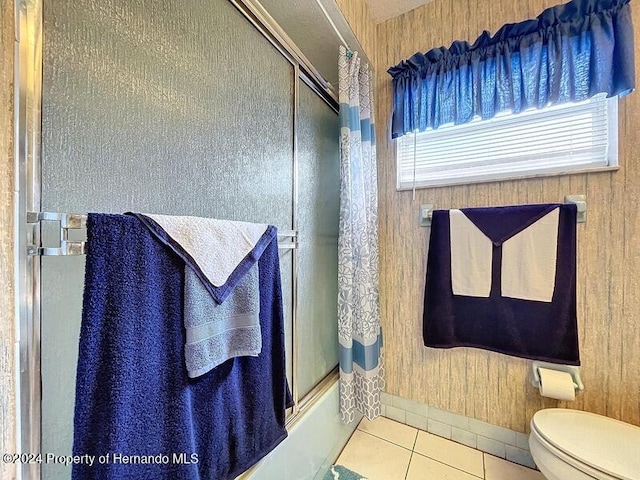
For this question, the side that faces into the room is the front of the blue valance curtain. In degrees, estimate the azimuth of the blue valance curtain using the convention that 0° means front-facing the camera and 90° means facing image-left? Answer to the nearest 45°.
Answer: approximately 45°

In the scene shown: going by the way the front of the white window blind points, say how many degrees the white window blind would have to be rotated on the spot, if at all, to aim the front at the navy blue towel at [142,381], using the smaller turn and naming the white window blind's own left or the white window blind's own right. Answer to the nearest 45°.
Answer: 0° — it already faces it

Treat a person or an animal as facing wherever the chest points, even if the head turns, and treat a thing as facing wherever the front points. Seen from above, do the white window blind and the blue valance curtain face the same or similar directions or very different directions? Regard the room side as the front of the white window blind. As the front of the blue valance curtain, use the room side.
same or similar directions

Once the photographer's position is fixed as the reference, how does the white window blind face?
facing the viewer and to the left of the viewer

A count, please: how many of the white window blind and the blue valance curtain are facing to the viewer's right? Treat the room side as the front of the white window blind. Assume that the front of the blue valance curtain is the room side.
0

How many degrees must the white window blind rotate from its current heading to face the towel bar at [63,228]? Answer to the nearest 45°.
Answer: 0° — it already faces it
